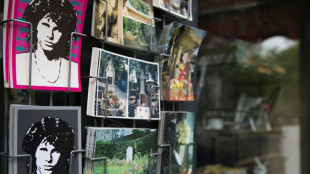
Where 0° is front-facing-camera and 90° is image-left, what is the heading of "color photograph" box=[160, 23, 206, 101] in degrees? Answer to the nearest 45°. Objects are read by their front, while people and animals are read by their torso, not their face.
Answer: approximately 0°

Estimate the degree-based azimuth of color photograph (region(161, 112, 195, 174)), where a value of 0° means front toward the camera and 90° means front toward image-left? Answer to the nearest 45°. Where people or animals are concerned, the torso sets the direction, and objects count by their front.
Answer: approximately 0°

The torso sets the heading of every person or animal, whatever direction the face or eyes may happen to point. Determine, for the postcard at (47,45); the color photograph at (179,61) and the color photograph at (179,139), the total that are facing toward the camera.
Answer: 3
